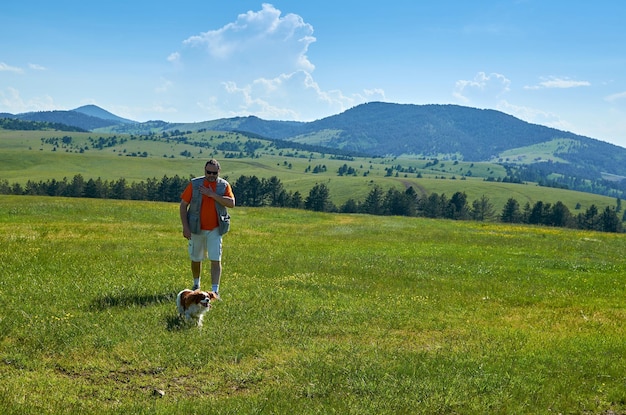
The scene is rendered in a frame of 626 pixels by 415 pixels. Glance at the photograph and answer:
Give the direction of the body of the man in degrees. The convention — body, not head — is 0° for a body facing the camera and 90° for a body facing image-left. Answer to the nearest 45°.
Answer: approximately 0°

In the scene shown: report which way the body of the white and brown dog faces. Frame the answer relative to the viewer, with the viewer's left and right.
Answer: facing the viewer and to the right of the viewer

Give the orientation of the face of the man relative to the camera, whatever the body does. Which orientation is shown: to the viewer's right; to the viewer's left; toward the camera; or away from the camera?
toward the camera

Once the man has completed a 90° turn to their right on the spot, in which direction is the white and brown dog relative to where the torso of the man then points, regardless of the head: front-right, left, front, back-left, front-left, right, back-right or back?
left
